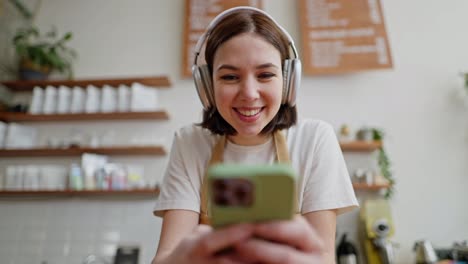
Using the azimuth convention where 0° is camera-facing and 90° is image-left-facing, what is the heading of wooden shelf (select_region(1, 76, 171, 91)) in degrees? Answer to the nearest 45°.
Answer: approximately 0°

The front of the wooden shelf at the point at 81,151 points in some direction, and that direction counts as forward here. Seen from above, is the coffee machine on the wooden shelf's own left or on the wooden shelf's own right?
on the wooden shelf's own left

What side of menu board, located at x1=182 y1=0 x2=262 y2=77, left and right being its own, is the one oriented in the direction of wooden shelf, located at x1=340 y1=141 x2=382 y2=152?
left

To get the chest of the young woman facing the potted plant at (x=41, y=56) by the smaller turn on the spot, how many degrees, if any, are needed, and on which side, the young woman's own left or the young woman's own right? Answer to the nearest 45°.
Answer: approximately 135° to the young woman's own right

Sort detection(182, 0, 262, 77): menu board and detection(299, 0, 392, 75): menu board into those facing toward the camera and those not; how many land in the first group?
2
